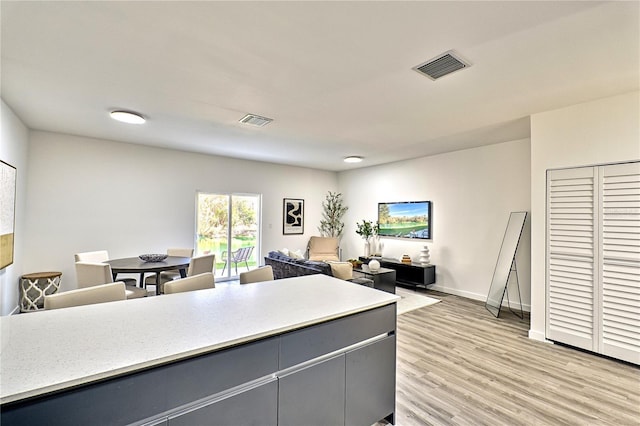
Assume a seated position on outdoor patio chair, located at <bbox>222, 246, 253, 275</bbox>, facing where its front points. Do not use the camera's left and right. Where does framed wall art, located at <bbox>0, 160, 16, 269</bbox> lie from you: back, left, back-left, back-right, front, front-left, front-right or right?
left

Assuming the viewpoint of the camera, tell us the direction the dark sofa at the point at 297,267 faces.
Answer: facing away from the viewer and to the right of the viewer

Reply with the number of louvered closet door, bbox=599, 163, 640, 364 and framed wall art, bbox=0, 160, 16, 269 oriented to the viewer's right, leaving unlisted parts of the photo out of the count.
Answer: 1

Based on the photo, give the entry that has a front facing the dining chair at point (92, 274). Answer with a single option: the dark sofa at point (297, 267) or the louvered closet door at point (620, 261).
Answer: the louvered closet door

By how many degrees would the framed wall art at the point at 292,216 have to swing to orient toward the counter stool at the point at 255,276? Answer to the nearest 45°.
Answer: approximately 45° to its right

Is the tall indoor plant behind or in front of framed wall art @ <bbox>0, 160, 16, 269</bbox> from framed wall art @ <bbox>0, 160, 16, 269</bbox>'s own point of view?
in front

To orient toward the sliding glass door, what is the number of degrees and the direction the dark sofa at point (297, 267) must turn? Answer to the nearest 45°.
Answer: approximately 90° to its left

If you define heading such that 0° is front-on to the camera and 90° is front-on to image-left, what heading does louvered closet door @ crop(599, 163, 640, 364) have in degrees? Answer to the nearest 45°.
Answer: approximately 45°

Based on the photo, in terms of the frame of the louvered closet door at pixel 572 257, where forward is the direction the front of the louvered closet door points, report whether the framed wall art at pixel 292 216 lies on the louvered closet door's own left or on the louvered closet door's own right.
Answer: on the louvered closet door's own right

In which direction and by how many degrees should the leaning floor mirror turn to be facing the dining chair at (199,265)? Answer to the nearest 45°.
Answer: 0° — it already faces it

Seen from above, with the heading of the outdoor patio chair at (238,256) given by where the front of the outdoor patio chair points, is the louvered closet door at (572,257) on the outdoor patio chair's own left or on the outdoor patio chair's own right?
on the outdoor patio chair's own left

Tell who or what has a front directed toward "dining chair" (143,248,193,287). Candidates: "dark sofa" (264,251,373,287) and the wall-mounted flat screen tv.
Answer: the wall-mounted flat screen tv

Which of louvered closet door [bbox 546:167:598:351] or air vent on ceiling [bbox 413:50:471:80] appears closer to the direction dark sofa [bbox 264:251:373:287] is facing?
the louvered closet door

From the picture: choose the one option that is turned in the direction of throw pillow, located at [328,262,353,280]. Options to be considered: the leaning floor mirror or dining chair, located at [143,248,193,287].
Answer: the leaning floor mirror

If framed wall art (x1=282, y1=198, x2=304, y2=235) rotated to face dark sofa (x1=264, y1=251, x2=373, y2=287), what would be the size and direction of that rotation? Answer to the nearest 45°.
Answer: approximately 45° to its right

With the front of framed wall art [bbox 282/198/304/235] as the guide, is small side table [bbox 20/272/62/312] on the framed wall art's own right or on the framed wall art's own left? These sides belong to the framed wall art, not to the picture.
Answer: on the framed wall art's own right

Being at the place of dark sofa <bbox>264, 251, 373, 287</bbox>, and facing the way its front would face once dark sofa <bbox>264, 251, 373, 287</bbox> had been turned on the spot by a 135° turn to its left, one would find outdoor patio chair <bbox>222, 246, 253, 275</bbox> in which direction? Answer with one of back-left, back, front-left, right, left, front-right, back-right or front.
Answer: front-right
